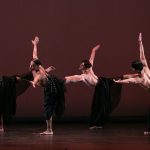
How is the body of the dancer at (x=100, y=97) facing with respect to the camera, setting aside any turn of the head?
to the viewer's left

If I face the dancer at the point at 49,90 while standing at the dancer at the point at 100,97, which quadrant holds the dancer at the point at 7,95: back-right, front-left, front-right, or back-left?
front-right

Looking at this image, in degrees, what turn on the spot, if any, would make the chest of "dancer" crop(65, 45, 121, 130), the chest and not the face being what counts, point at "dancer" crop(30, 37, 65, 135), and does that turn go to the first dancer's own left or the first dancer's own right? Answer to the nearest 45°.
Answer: approximately 45° to the first dancer's own left

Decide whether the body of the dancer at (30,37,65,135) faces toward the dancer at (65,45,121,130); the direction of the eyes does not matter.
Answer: no

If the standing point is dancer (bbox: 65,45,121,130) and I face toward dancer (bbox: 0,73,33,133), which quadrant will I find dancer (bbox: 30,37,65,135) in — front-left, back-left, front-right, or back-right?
front-left

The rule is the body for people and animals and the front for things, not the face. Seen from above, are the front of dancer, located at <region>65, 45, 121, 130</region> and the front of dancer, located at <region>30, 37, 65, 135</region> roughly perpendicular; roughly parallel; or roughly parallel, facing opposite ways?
roughly parallel

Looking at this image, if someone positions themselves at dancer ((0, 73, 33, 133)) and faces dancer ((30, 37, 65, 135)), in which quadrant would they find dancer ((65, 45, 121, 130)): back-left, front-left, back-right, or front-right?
front-left

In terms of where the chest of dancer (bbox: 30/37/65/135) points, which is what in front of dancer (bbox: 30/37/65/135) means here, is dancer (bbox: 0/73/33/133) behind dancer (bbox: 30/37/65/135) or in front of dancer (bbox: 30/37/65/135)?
in front
